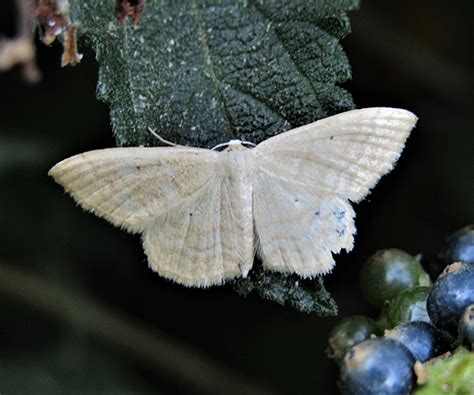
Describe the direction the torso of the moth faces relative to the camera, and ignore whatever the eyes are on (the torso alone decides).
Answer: away from the camera

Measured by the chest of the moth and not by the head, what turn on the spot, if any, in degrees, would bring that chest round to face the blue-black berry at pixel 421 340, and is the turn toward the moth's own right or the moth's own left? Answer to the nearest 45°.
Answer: approximately 135° to the moth's own right

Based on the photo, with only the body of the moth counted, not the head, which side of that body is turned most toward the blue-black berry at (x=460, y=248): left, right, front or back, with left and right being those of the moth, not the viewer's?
right
